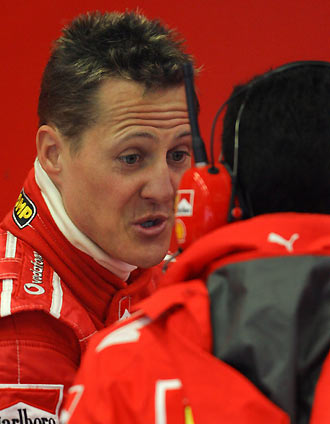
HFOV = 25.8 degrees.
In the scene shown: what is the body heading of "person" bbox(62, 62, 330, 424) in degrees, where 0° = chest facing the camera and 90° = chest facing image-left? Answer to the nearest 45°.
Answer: approximately 180°

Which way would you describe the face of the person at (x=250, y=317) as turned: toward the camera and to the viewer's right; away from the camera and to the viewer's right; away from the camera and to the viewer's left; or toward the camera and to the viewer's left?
away from the camera and to the viewer's left
